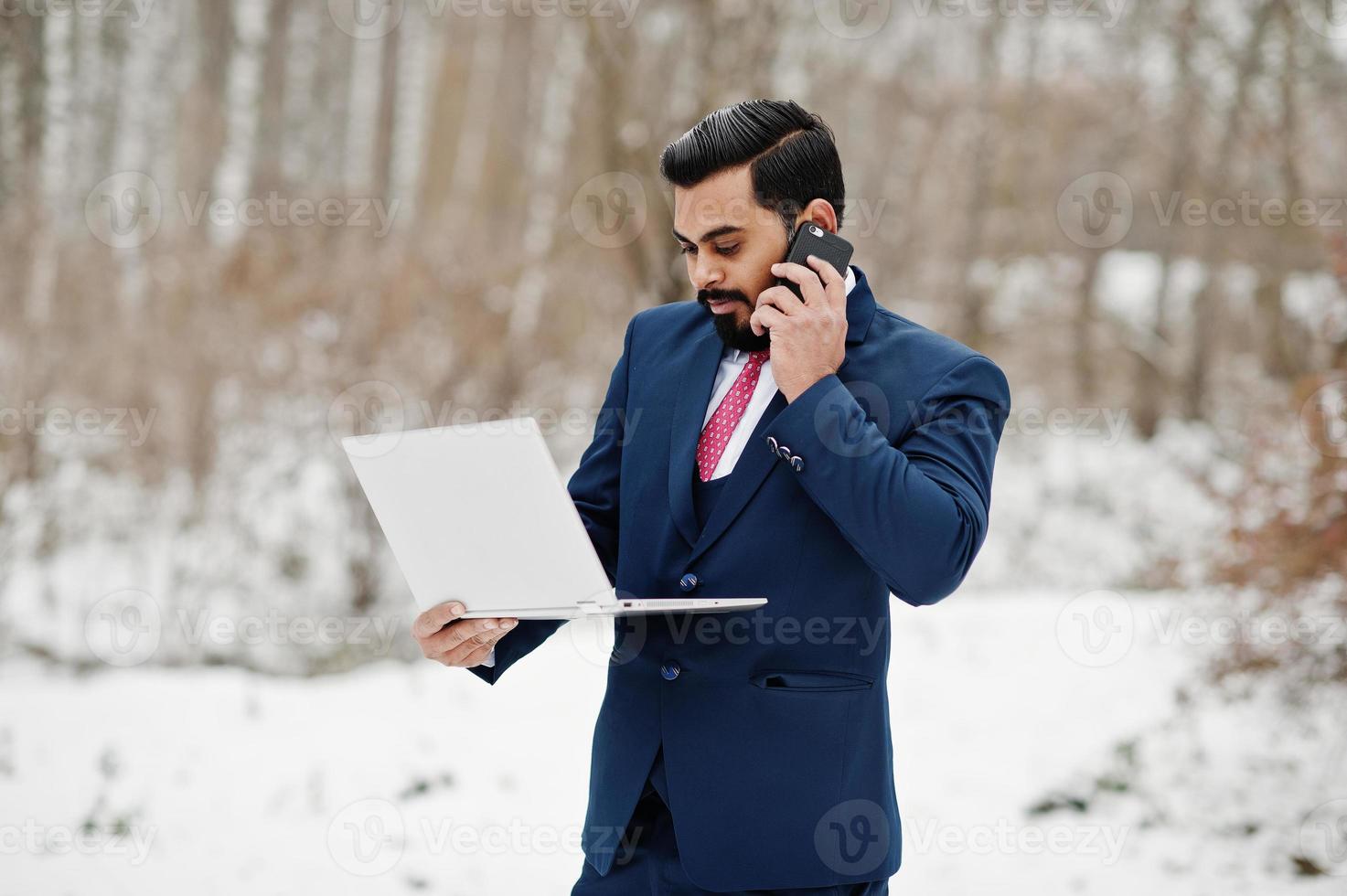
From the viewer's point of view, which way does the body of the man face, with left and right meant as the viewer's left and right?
facing the viewer and to the left of the viewer

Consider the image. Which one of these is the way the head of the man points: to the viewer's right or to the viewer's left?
to the viewer's left
